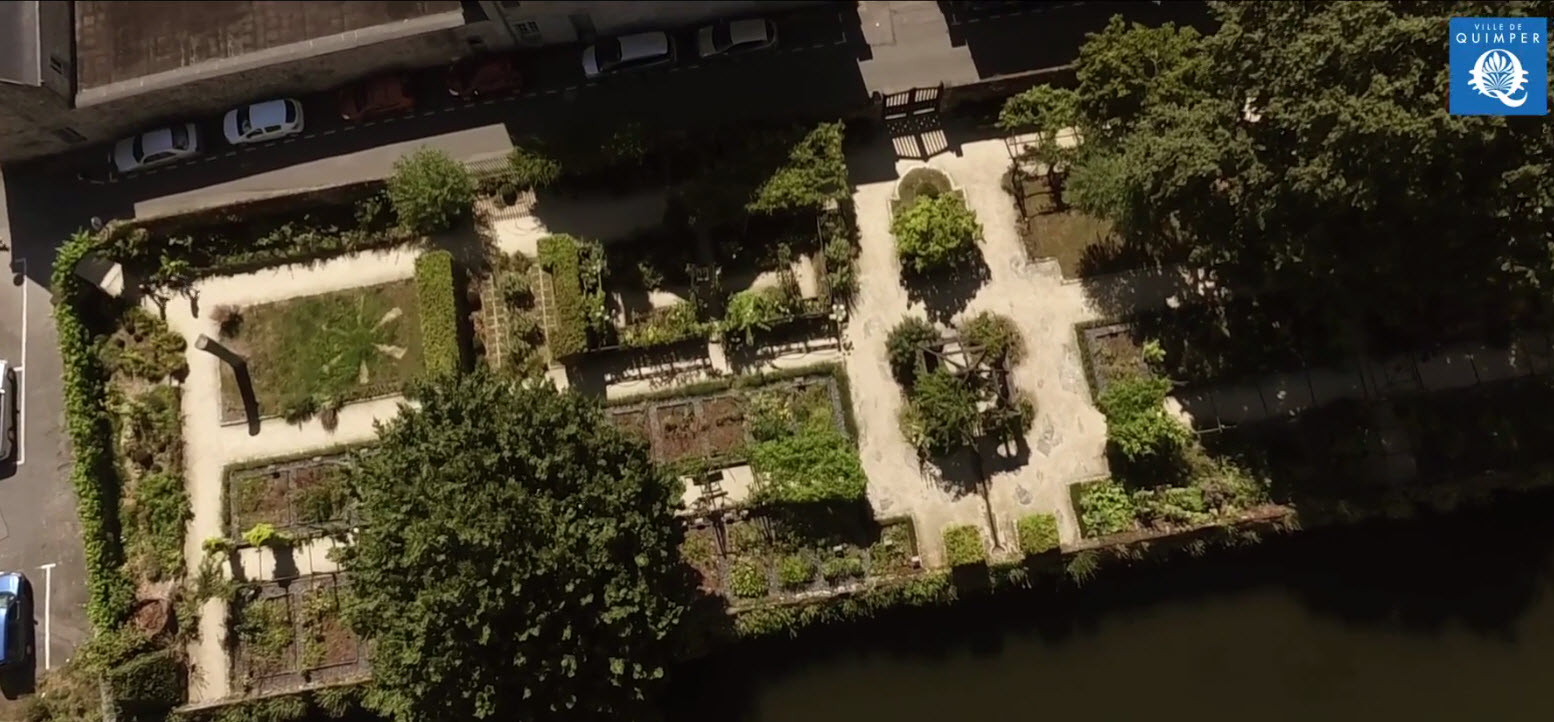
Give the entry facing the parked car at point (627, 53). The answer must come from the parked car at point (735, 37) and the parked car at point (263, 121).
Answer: the parked car at point (735, 37)

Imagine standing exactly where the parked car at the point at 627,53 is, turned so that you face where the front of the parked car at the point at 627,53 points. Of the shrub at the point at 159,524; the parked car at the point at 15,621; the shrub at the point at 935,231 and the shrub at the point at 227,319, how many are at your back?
1

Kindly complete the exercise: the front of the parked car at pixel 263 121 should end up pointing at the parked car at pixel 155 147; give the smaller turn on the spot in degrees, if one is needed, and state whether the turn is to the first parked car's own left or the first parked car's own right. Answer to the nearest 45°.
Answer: approximately 45° to the first parked car's own right

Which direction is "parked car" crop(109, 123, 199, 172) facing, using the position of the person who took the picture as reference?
facing to the left of the viewer

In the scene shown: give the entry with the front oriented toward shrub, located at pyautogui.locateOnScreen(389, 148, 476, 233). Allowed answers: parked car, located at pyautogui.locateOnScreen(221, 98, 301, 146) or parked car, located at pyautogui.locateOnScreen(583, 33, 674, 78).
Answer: parked car, located at pyautogui.locateOnScreen(583, 33, 674, 78)

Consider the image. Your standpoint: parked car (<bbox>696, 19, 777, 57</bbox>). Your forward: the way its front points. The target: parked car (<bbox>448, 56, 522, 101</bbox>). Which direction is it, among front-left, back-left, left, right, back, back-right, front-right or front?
front

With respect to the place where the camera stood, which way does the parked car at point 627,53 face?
facing to the left of the viewer

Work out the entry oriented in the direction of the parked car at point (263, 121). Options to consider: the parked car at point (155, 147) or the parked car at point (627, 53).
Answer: the parked car at point (627, 53)

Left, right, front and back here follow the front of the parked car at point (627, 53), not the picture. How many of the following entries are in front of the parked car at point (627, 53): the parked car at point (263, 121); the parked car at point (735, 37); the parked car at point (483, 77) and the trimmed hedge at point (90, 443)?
3

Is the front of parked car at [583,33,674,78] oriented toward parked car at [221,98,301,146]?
yes

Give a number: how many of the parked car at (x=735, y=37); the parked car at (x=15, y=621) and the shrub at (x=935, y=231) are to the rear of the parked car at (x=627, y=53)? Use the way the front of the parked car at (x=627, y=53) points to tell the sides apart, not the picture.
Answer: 2

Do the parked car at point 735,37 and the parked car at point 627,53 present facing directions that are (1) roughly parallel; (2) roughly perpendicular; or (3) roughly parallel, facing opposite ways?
roughly parallel

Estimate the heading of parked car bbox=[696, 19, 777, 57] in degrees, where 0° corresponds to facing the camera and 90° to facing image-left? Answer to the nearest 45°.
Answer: approximately 90°
